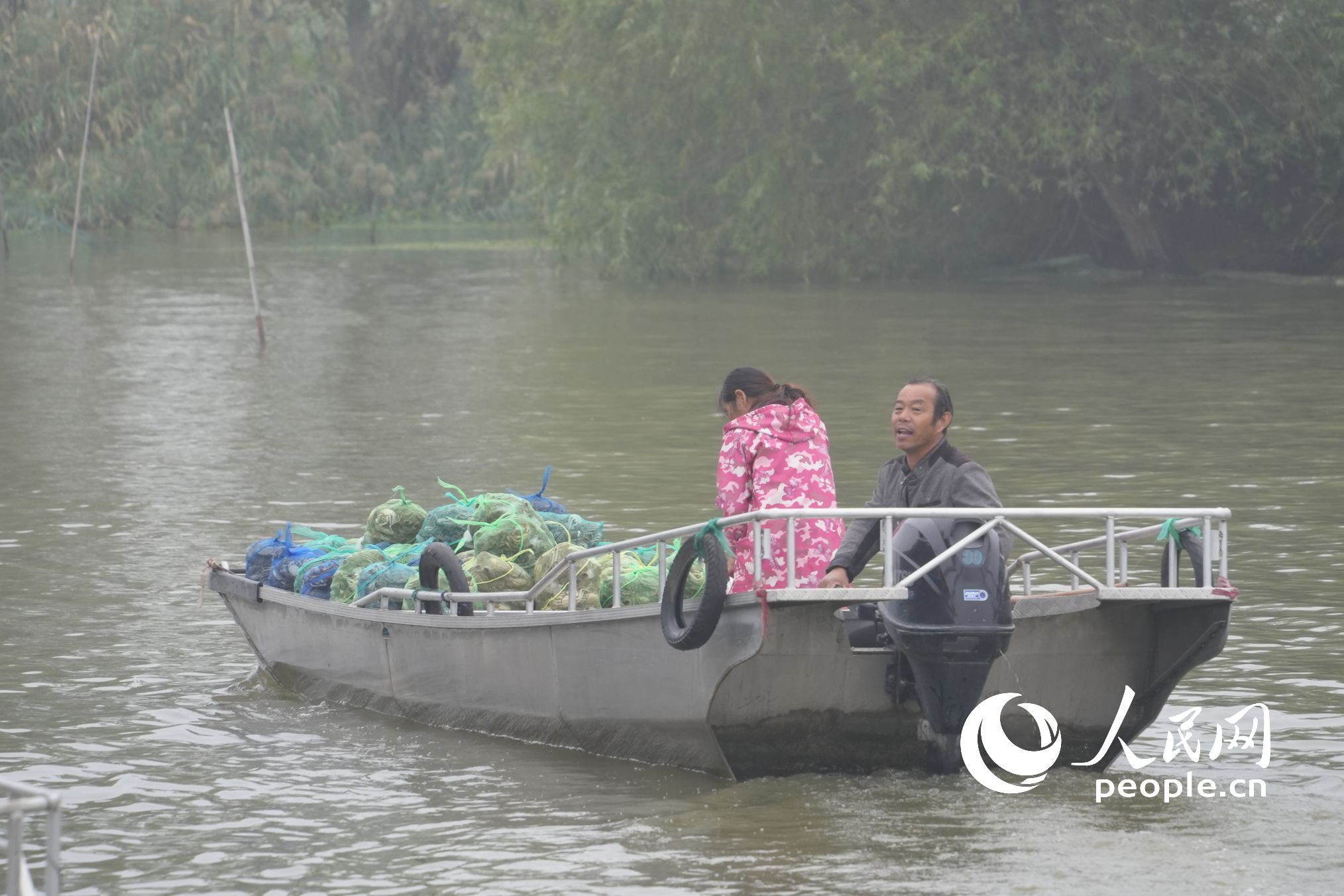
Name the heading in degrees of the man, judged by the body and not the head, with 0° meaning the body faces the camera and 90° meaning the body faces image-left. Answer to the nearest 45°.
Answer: approximately 45°

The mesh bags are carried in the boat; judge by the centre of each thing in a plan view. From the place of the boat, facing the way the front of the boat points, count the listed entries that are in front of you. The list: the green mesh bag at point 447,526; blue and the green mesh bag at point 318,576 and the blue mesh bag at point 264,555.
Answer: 3

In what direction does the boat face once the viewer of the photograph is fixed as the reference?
facing away from the viewer and to the left of the viewer

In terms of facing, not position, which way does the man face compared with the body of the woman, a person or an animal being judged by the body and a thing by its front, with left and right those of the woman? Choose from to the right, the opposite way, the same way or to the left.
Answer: to the left

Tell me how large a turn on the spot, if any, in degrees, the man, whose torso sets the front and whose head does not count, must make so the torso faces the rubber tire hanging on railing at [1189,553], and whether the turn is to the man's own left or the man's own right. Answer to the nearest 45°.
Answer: approximately 135° to the man's own left

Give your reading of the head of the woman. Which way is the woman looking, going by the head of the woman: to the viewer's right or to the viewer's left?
to the viewer's left

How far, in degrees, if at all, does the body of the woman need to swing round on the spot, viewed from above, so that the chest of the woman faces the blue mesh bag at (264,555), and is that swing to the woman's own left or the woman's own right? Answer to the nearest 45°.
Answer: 0° — they already face it

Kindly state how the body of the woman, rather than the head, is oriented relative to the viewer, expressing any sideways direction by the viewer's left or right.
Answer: facing away from the viewer and to the left of the viewer

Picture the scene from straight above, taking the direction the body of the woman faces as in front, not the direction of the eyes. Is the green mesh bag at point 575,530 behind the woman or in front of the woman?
in front

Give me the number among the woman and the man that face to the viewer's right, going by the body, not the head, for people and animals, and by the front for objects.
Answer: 0
